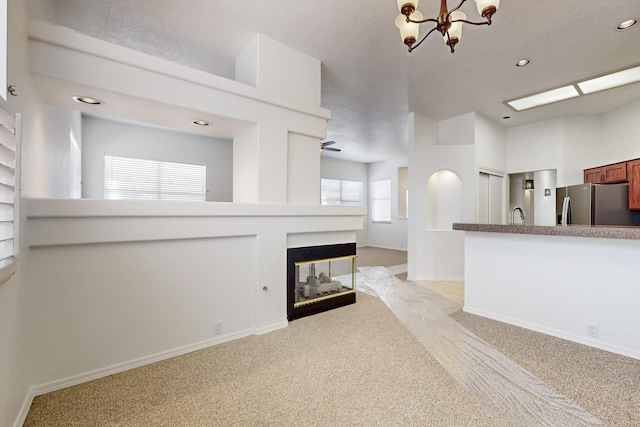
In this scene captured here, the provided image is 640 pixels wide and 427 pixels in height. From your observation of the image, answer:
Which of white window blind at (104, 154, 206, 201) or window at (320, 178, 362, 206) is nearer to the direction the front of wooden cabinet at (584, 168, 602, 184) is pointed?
the white window blind

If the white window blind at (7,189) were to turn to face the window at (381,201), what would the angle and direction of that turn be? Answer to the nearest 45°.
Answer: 0° — it already faces it

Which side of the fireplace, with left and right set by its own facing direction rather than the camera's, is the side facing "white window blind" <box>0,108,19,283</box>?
right

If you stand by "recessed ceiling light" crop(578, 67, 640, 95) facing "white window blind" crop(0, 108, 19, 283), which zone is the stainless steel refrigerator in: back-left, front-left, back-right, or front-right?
back-right

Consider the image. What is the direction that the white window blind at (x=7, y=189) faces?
to the viewer's right

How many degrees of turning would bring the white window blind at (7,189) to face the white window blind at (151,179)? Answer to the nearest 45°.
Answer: approximately 45° to its left

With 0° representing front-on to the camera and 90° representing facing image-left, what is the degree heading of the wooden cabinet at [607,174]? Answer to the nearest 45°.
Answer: approximately 45°

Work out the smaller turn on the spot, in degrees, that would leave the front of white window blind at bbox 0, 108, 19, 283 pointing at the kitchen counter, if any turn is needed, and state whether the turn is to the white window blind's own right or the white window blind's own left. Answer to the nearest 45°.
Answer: approximately 45° to the white window blind's own right
